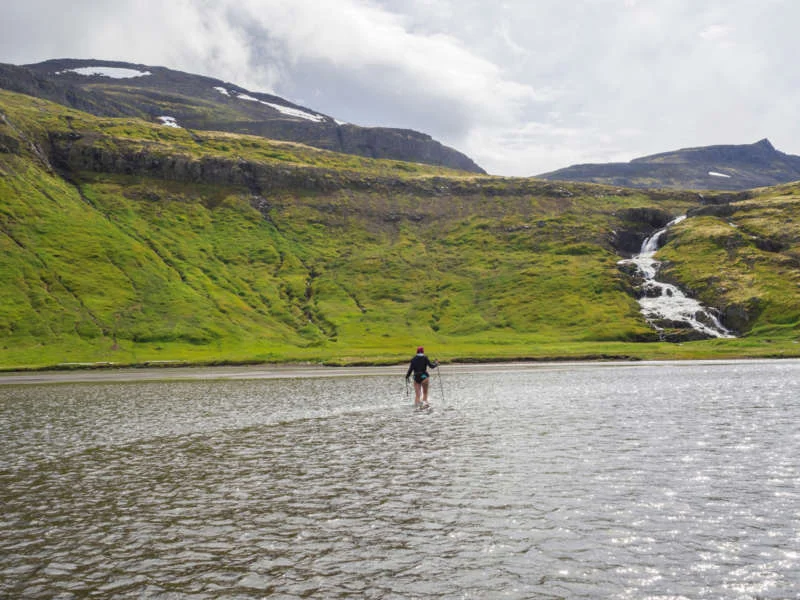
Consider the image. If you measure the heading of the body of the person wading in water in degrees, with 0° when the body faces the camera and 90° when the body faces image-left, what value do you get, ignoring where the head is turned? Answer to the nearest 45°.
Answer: approximately 180°
